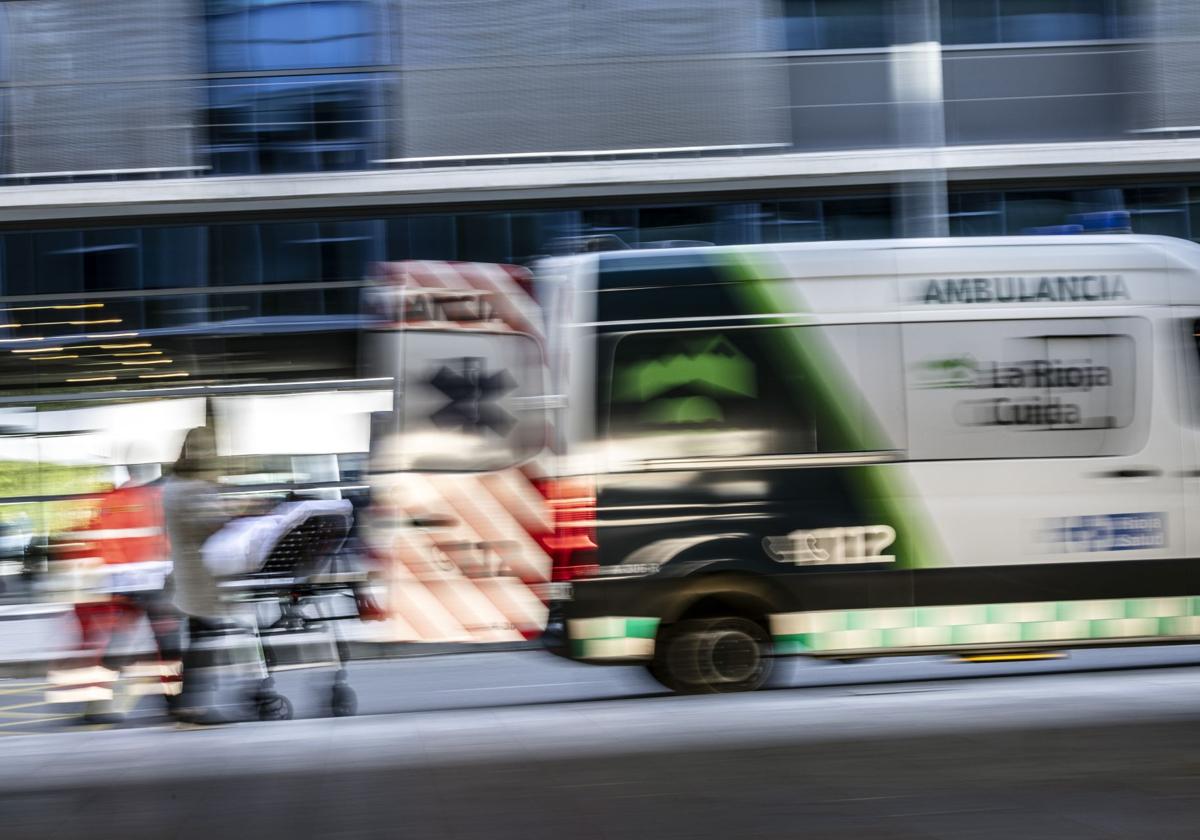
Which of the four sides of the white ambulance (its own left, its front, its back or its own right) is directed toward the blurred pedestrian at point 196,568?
back

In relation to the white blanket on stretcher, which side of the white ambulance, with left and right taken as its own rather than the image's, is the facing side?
back

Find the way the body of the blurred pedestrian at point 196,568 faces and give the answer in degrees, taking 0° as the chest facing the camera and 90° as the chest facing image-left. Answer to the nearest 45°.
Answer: approximately 270°

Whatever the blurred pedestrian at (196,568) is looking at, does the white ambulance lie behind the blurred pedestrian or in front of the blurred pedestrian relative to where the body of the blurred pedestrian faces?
in front

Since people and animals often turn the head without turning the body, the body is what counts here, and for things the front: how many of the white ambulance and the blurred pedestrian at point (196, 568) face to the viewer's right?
2

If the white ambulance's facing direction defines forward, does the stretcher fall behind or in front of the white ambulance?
behind

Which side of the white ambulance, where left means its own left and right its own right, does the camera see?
right

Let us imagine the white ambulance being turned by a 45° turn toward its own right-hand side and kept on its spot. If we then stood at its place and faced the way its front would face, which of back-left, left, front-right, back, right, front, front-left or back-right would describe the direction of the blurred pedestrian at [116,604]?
back-right
